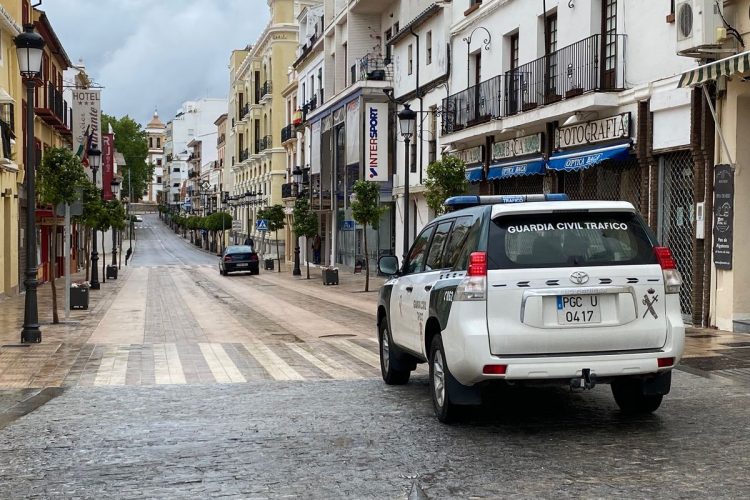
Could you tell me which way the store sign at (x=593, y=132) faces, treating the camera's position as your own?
facing the viewer and to the left of the viewer

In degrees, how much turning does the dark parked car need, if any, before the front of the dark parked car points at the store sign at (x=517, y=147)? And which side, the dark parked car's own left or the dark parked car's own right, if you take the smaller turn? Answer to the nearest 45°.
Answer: approximately 180°

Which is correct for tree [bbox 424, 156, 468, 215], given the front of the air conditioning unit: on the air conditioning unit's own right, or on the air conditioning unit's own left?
on the air conditioning unit's own right

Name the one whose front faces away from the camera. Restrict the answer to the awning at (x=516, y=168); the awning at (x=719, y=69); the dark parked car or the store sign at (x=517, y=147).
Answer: the dark parked car

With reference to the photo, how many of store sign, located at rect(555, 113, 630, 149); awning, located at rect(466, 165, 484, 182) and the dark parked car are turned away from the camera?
1

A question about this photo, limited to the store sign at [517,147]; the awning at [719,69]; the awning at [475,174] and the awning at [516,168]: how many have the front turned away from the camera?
0

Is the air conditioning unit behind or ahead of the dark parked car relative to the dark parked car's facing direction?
behind

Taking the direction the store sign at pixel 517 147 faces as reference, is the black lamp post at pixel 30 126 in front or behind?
in front

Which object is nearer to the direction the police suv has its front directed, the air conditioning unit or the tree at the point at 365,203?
the tree

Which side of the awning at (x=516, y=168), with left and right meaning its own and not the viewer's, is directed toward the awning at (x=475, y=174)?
right

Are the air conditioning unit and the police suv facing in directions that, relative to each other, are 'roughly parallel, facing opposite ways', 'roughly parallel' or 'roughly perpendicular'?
roughly perpendicular

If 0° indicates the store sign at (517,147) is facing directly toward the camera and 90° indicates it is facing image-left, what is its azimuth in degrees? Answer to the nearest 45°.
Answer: approximately 45°

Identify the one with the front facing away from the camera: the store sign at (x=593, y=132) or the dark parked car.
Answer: the dark parked car

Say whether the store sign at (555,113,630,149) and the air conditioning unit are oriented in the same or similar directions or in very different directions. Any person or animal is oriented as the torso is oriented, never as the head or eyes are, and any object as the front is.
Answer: same or similar directions

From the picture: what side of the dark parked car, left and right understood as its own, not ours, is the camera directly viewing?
back

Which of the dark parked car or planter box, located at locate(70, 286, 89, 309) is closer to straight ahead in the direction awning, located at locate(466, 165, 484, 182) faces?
the planter box

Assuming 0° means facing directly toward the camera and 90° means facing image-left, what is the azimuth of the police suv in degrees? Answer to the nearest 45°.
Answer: approximately 135°
